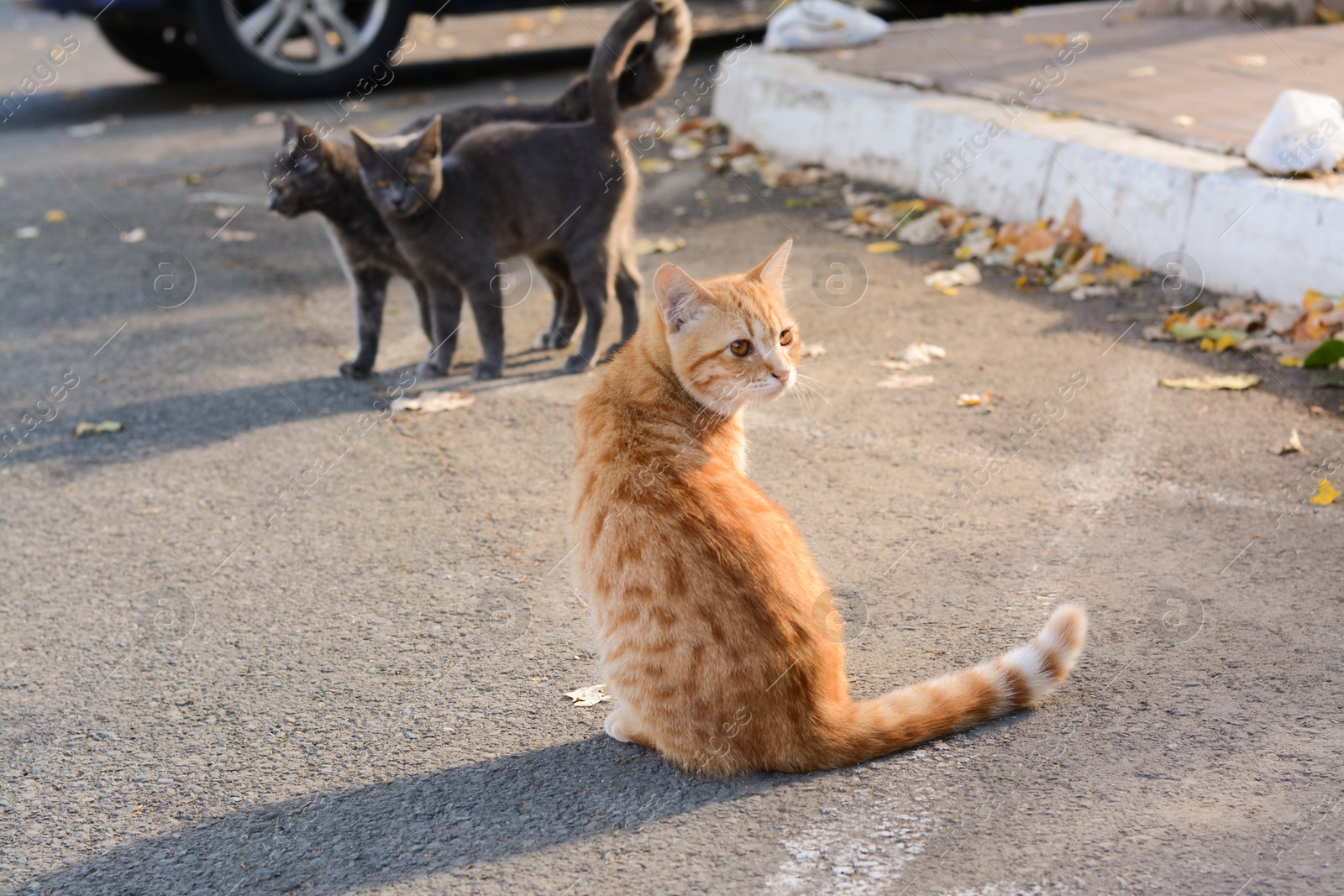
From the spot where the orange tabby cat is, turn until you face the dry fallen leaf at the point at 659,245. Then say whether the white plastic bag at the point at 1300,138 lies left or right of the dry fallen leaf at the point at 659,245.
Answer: right

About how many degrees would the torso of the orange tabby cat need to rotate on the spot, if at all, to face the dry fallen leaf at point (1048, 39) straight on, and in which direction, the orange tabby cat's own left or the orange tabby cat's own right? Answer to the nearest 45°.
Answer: approximately 45° to the orange tabby cat's own right

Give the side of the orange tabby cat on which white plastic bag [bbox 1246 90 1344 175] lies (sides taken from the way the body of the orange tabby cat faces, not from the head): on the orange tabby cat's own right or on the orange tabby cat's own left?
on the orange tabby cat's own right

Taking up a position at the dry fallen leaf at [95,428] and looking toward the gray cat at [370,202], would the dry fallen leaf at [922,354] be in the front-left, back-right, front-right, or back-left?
front-right

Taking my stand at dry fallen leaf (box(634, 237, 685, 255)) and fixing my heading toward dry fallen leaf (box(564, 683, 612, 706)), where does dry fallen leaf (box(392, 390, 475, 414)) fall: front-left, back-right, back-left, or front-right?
front-right

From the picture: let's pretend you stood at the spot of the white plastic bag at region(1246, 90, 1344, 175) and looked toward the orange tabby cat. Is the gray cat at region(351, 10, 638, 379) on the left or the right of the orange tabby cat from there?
right

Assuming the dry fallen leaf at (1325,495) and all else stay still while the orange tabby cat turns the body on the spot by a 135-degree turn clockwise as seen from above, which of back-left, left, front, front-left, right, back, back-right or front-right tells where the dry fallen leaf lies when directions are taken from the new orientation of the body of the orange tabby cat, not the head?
front-left

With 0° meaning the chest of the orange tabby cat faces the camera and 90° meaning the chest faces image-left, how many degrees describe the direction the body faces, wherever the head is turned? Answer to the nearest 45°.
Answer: approximately 135°

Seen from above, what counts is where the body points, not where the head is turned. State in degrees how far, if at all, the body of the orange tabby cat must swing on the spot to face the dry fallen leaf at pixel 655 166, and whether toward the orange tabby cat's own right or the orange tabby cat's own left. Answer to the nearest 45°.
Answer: approximately 45° to the orange tabby cat's own right

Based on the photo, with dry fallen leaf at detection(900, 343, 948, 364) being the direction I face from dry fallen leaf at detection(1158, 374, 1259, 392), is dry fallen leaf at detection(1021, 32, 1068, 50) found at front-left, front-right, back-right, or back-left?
front-right

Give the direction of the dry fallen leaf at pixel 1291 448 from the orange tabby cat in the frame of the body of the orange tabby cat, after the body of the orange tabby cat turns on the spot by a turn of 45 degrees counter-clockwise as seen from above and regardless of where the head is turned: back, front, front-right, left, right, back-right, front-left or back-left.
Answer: back-right

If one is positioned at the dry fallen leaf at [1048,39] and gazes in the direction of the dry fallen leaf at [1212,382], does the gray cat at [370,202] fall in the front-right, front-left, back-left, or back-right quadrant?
front-right

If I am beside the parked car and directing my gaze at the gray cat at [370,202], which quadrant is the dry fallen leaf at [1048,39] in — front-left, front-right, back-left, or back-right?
front-left
